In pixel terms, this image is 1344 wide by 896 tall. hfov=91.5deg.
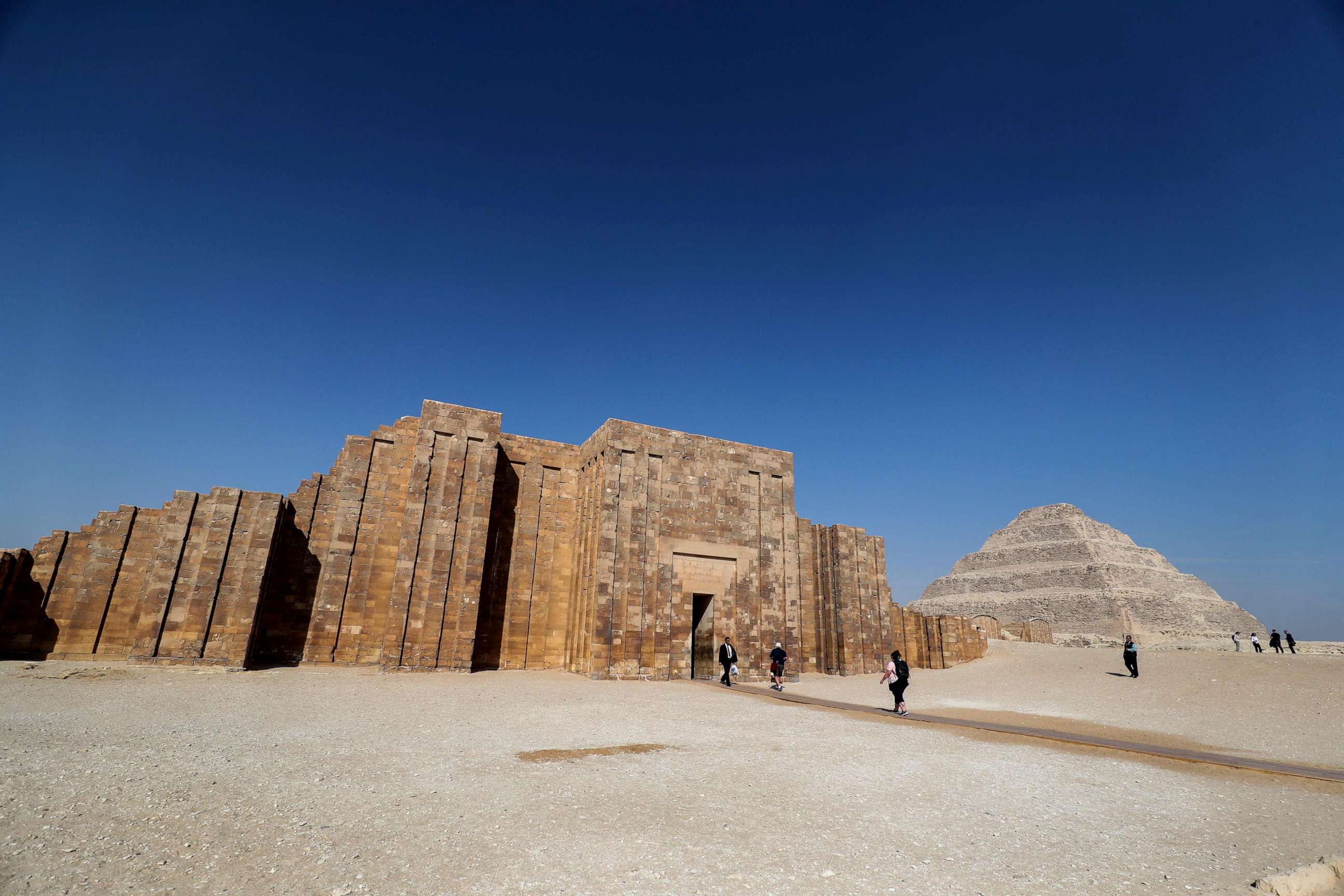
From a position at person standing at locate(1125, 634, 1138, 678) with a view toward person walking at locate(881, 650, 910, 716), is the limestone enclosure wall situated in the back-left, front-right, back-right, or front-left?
front-right

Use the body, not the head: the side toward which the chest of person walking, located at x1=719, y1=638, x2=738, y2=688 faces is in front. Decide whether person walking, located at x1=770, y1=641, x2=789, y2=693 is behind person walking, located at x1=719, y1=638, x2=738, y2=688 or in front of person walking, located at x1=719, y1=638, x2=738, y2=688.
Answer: in front

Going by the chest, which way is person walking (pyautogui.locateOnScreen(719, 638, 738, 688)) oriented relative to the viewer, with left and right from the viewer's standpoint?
facing the viewer and to the right of the viewer

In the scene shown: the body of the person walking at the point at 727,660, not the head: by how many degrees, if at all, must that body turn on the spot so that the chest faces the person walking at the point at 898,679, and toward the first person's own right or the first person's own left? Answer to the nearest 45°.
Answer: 0° — they already face them

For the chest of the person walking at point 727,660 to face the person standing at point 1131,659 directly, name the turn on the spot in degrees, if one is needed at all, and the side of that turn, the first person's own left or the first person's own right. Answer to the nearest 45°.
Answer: approximately 45° to the first person's own left

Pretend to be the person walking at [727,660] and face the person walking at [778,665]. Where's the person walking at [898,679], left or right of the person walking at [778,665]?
right
